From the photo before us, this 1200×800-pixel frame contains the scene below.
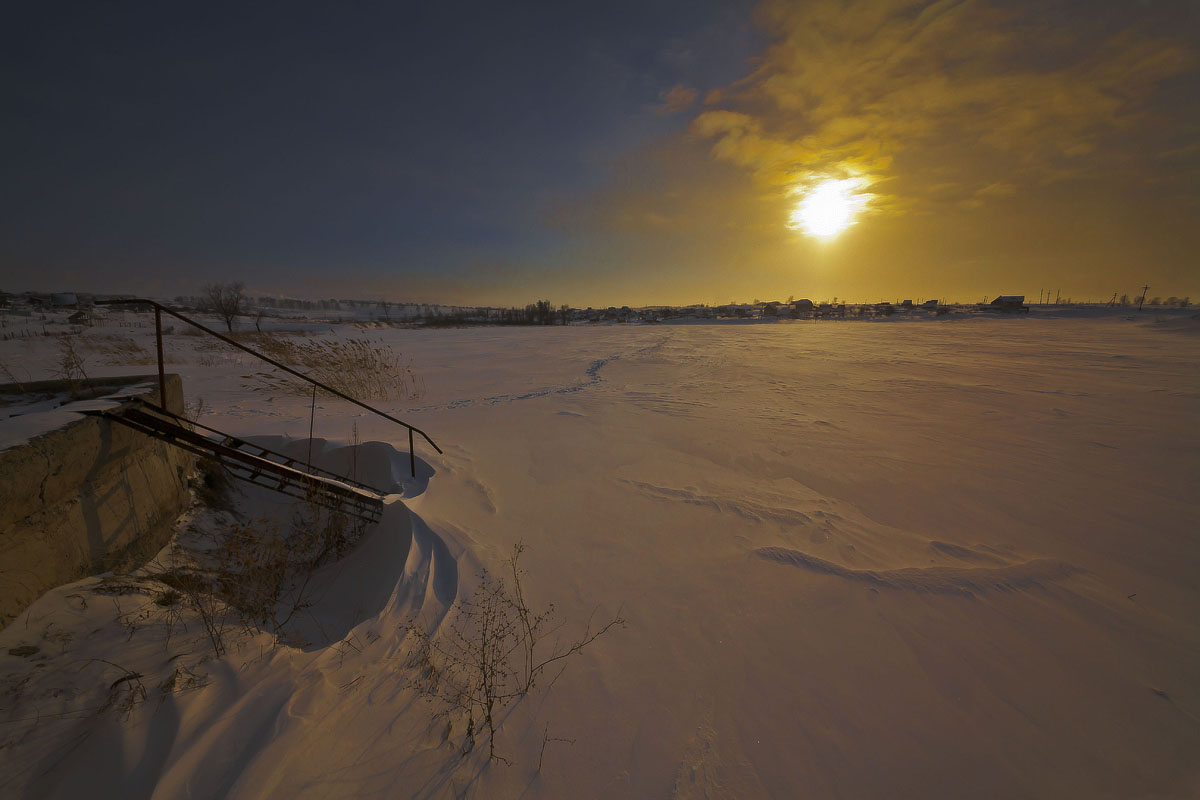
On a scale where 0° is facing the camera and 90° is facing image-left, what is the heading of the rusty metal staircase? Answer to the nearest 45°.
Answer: approximately 270°

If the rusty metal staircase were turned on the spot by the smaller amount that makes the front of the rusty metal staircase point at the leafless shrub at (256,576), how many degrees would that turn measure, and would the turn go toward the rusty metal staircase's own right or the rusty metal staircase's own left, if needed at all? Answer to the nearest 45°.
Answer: approximately 90° to the rusty metal staircase's own right

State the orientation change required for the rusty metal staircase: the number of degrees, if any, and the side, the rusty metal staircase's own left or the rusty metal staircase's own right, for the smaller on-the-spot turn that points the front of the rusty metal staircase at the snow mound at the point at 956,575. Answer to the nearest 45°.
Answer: approximately 45° to the rusty metal staircase's own right

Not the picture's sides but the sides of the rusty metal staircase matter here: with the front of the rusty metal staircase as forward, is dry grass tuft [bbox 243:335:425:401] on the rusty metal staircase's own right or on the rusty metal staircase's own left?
on the rusty metal staircase's own left
